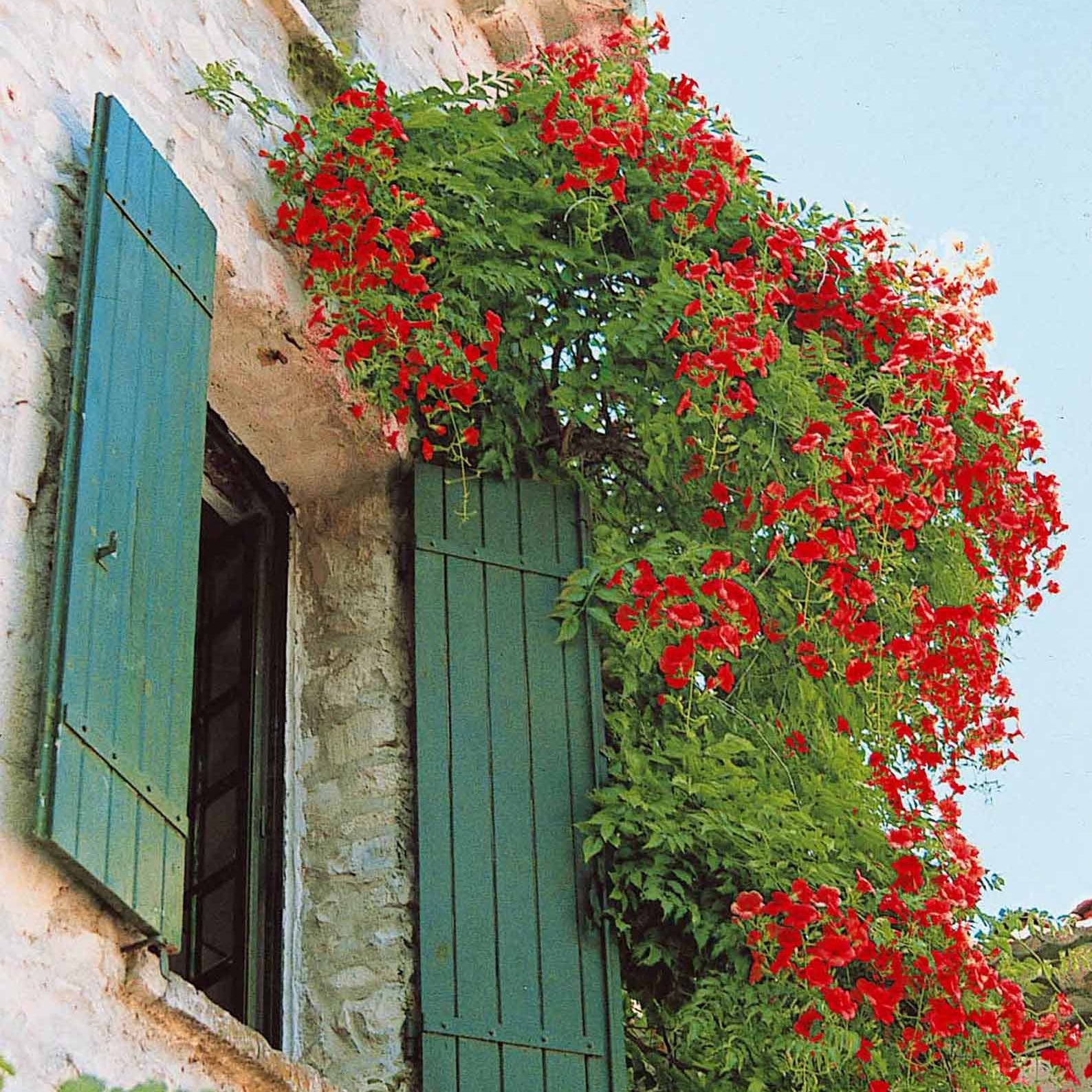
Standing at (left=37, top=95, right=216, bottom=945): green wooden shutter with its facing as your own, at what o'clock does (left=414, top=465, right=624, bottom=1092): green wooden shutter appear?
(left=414, top=465, right=624, bottom=1092): green wooden shutter is roughly at 9 o'clock from (left=37, top=95, right=216, bottom=945): green wooden shutter.

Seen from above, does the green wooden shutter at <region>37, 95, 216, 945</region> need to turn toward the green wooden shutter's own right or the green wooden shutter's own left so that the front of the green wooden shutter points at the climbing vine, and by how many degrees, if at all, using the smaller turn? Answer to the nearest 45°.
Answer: approximately 90° to the green wooden shutter's own left

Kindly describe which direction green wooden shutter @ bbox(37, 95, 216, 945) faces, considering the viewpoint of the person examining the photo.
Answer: facing the viewer and to the right of the viewer
